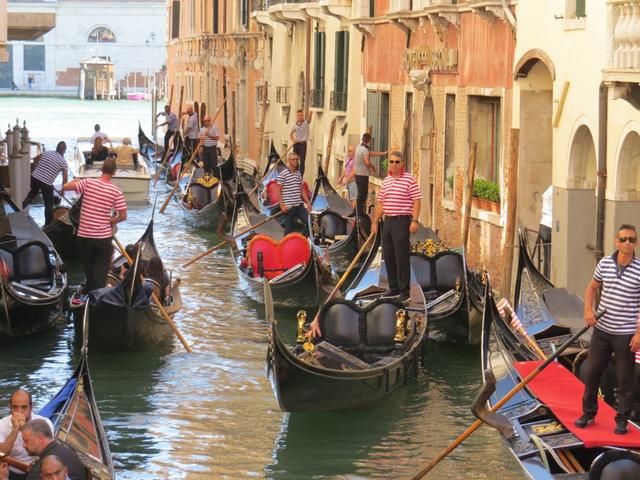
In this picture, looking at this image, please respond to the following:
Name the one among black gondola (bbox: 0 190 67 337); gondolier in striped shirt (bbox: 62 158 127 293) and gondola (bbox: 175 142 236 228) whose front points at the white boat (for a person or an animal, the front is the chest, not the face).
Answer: the gondolier in striped shirt

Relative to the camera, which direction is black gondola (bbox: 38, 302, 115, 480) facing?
away from the camera

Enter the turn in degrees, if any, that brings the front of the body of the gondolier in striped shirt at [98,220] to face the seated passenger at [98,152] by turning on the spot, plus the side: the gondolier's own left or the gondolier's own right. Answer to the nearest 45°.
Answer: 0° — they already face them

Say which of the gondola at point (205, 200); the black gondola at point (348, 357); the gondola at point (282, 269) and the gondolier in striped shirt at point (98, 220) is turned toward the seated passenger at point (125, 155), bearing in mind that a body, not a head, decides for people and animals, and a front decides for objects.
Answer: the gondolier in striped shirt

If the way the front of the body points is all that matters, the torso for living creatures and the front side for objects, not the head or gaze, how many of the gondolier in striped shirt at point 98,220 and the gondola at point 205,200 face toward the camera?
1

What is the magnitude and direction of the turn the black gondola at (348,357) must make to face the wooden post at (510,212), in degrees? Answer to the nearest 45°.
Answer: approximately 180°

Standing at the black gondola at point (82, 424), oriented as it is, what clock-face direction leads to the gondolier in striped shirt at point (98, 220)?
The gondolier in striped shirt is roughly at 12 o'clock from the black gondola.
